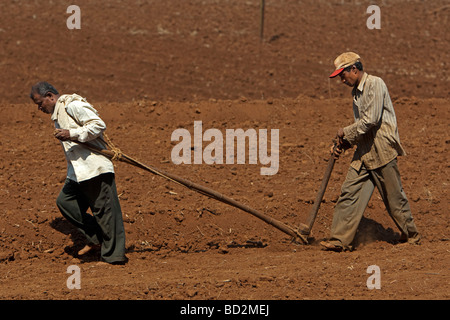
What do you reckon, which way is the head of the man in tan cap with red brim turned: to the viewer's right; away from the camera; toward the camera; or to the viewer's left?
to the viewer's left

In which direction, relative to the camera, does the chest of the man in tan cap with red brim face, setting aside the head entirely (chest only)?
to the viewer's left
